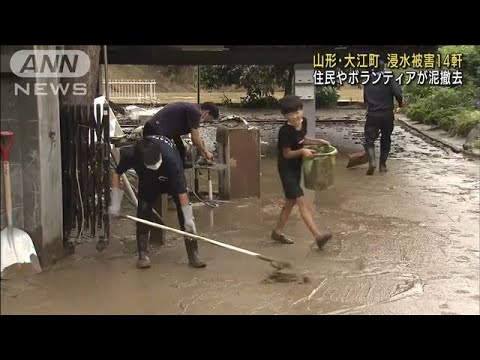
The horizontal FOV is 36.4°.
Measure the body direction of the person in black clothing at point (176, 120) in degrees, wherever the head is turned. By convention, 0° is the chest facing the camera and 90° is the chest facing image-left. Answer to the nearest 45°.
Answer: approximately 270°

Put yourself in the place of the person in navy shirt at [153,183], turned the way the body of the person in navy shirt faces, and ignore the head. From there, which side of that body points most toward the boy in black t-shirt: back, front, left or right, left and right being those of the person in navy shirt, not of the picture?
left

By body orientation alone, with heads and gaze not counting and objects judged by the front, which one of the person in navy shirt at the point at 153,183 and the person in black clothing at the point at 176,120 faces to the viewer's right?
the person in black clothing

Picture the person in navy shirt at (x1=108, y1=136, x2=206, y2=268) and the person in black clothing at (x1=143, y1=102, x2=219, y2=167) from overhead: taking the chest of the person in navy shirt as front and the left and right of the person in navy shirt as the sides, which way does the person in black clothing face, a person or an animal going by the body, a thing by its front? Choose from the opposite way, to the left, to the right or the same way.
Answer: to the left

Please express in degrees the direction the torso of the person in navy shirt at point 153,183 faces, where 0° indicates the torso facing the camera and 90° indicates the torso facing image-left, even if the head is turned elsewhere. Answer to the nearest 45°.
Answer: approximately 0°

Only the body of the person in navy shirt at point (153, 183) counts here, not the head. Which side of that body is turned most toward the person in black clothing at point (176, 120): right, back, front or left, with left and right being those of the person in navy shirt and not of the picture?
back

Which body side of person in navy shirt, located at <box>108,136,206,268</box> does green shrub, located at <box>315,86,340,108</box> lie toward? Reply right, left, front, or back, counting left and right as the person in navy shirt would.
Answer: back

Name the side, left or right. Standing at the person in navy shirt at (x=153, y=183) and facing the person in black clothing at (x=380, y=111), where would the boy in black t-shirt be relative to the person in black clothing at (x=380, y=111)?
right

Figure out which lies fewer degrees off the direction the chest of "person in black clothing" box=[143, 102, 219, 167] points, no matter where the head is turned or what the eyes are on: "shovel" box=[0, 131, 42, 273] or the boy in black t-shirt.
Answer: the boy in black t-shirt

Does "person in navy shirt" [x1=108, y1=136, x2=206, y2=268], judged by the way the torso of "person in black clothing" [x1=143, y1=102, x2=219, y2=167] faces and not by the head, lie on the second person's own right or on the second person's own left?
on the second person's own right

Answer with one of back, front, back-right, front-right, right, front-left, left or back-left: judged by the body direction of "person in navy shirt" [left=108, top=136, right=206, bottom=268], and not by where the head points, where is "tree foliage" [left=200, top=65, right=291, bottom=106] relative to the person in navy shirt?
back

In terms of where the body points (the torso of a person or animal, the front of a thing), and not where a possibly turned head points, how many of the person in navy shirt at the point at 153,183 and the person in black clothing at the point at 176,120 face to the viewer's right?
1
